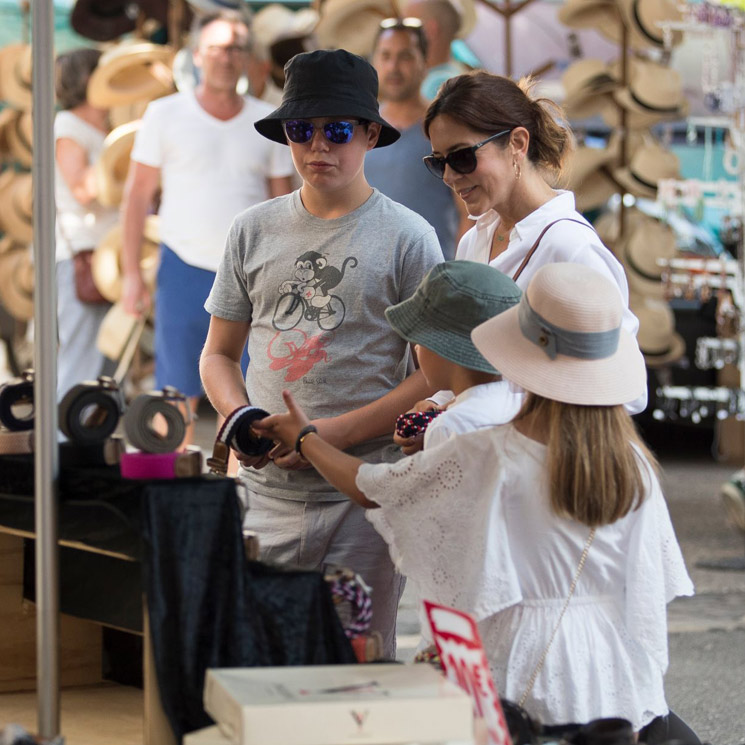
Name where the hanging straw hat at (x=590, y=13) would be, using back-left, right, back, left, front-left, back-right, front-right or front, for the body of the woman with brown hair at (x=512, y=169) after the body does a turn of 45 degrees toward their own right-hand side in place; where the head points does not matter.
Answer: right

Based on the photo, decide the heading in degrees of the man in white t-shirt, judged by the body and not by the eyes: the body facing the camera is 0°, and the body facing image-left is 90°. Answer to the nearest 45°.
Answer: approximately 0°

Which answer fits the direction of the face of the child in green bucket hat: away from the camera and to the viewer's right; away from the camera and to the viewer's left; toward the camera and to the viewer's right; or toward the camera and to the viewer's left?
away from the camera and to the viewer's left

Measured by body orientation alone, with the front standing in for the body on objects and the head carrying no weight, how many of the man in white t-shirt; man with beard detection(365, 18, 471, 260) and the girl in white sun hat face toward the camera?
2

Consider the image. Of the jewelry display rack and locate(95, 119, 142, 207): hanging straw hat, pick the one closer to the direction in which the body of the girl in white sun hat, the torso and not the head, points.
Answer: the hanging straw hat

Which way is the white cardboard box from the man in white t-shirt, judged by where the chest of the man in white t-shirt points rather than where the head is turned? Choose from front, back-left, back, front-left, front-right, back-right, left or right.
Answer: front

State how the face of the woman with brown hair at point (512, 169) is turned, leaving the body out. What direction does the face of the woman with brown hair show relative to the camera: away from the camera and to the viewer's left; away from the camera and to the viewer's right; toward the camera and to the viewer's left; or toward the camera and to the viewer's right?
toward the camera and to the viewer's left

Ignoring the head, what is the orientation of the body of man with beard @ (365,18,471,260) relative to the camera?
toward the camera
